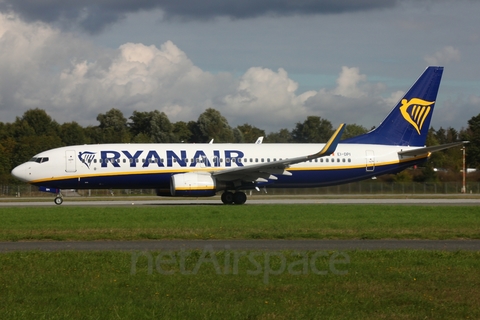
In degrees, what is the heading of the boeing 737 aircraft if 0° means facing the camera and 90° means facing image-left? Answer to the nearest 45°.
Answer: approximately 90°
